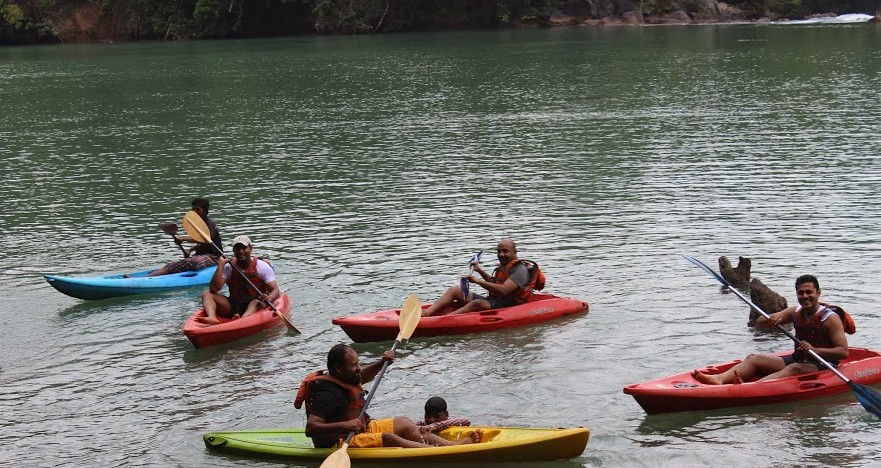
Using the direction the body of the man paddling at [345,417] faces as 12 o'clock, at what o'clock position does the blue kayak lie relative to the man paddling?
The blue kayak is roughly at 8 o'clock from the man paddling.

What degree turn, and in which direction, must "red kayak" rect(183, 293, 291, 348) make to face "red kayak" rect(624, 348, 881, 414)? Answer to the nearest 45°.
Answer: approximately 90° to its left

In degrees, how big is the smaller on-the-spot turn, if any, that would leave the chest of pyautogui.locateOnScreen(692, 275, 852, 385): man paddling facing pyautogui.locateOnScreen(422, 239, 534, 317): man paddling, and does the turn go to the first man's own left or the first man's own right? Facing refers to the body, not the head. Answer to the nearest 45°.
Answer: approximately 90° to the first man's own right

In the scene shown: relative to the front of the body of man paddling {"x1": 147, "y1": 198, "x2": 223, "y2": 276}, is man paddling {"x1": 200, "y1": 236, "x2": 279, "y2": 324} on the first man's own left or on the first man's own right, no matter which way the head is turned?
on the first man's own left

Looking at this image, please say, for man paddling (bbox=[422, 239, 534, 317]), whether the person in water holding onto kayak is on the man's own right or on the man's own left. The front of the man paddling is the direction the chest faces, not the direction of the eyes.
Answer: on the man's own left

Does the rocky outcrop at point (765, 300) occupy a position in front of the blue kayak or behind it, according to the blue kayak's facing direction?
behind

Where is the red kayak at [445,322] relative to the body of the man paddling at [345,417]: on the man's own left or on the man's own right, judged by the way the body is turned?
on the man's own left

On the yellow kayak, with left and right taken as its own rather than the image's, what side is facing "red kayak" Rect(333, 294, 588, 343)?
left

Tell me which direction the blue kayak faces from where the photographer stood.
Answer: facing to the left of the viewer

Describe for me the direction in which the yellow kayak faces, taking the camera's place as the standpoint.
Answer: facing to the right of the viewer

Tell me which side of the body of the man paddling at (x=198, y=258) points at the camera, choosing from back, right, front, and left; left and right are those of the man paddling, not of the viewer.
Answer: left

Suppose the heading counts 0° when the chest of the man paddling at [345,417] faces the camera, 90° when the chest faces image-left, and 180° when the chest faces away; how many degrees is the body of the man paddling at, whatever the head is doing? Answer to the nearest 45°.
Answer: approximately 270°

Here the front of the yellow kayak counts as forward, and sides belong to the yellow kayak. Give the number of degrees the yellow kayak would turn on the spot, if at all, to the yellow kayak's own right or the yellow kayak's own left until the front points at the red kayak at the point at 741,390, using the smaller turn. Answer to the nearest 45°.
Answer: approximately 45° to the yellow kayak's own left

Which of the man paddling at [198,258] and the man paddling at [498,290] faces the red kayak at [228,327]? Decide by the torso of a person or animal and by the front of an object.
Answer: the man paddling at [498,290]

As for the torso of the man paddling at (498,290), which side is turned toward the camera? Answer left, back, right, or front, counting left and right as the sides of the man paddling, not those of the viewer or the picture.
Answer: left
